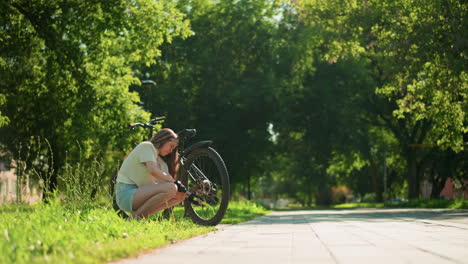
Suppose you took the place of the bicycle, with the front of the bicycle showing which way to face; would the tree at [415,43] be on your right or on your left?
on your right

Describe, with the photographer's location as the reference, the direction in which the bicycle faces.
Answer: facing away from the viewer and to the left of the viewer

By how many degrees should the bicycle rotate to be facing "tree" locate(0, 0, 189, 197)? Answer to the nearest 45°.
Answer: approximately 45° to its right
